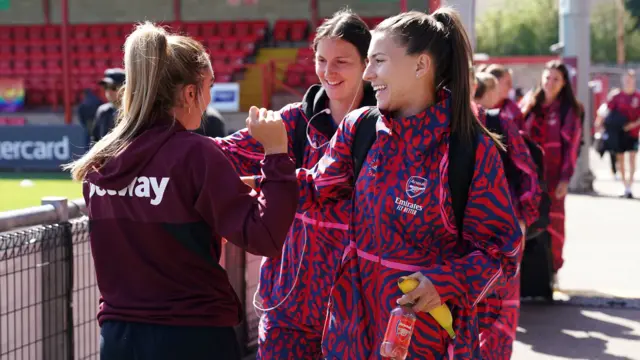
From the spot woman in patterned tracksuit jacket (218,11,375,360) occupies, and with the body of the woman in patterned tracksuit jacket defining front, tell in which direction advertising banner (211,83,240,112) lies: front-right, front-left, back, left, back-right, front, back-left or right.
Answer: back-right

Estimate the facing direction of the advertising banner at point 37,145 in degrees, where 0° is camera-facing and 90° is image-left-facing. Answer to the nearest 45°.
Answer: approximately 0°

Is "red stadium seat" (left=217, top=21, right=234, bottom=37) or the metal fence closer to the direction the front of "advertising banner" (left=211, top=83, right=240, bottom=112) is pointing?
the metal fence

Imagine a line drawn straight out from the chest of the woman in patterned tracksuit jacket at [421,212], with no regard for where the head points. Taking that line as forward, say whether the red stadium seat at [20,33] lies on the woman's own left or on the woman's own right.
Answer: on the woman's own right

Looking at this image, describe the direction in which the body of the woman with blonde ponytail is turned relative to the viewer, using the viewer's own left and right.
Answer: facing away from the viewer and to the right of the viewer

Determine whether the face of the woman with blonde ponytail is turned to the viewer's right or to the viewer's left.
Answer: to the viewer's right

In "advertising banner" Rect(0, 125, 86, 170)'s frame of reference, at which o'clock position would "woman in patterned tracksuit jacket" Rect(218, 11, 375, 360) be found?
The woman in patterned tracksuit jacket is roughly at 12 o'clock from the advertising banner.

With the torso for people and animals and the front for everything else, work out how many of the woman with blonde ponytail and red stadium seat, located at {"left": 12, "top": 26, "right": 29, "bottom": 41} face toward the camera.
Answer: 1

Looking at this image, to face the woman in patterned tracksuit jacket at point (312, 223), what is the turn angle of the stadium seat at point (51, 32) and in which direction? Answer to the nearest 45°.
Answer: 0° — it already faces them

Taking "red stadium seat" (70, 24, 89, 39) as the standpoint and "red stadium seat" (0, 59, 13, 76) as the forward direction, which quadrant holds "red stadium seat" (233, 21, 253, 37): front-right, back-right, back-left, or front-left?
back-left

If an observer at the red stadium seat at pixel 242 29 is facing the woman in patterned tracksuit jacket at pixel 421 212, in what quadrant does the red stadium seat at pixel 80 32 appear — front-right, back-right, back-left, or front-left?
back-right
